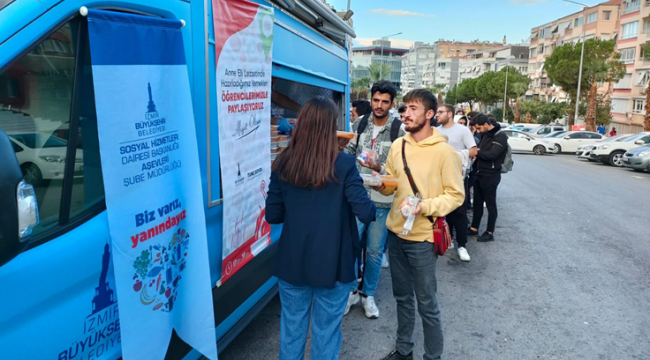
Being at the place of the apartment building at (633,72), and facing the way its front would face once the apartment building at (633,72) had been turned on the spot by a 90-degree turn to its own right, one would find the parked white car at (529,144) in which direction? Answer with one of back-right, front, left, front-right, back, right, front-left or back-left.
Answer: back-left

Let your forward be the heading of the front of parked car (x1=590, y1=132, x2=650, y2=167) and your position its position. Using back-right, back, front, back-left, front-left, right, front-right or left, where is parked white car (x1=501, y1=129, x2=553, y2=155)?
right

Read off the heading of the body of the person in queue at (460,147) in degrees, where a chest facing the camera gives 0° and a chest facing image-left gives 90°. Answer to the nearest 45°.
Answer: approximately 45°

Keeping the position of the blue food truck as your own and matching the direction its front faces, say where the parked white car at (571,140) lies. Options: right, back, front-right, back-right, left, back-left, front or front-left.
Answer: back

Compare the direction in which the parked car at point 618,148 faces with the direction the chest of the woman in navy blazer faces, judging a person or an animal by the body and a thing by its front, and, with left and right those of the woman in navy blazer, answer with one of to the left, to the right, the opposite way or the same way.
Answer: to the left

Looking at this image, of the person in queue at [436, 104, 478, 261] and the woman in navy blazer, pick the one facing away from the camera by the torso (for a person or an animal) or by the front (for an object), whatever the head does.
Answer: the woman in navy blazer

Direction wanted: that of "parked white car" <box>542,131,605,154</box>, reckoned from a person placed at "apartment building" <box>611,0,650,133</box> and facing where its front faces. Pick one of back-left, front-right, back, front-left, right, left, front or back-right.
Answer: front-left

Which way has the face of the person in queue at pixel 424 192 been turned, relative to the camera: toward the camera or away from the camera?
toward the camera

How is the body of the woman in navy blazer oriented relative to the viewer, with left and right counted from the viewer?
facing away from the viewer

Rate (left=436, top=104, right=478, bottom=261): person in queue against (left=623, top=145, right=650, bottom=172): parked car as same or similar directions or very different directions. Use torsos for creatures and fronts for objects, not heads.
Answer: same or similar directions

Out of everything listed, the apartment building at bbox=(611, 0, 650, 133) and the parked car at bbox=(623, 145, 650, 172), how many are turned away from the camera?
0

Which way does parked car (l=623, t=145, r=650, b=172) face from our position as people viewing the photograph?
facing the viewer and to the left of the viewer

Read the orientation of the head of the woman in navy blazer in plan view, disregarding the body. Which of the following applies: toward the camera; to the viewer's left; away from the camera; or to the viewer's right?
away from the camera

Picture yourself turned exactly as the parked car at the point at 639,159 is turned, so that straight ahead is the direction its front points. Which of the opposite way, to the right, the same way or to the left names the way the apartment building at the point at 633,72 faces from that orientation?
the same way
